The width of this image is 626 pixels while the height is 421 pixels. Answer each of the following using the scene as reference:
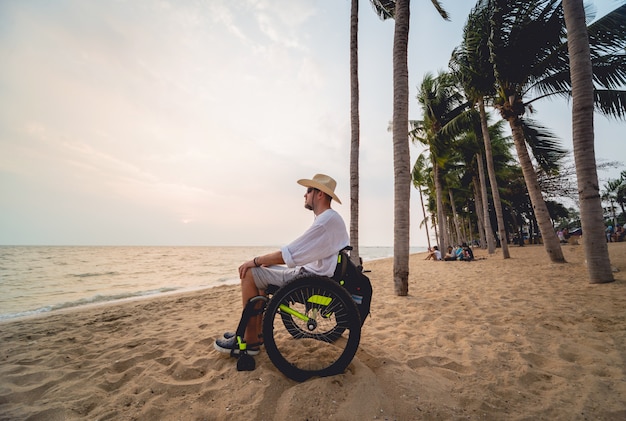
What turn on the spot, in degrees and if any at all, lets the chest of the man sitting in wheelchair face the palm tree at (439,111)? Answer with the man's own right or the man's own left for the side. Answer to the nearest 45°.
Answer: approximately 135° to the man's own right

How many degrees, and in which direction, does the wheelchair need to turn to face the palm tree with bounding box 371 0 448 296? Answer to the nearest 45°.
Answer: approximately 135° to its right

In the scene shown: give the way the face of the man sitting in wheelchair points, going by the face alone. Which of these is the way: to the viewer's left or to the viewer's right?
to the viewer's left

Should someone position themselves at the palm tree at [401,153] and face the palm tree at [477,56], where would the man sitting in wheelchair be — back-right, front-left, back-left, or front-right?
back-right

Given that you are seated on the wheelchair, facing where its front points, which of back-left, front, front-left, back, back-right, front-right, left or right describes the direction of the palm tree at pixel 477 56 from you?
back-right

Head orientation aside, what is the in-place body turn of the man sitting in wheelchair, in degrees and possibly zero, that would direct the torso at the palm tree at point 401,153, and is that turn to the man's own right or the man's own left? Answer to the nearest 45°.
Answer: approximately 135° to the man's own right

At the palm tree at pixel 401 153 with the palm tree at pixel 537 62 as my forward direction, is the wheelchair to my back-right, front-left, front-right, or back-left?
back-right

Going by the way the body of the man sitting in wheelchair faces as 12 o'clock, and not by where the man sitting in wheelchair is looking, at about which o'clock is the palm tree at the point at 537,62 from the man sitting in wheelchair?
The palm tree is roughly at 5 o'clock from the man sitting in wheelchair.

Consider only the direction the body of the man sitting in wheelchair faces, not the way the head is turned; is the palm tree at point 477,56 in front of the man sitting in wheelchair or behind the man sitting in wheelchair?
behind

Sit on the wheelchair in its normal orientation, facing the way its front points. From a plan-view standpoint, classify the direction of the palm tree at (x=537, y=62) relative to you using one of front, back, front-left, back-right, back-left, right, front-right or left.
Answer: back-right

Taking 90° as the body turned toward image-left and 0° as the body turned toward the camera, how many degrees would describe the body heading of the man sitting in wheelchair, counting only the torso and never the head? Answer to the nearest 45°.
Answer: approximately 90°

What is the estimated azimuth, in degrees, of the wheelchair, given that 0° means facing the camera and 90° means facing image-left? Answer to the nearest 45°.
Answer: approximately 90°
